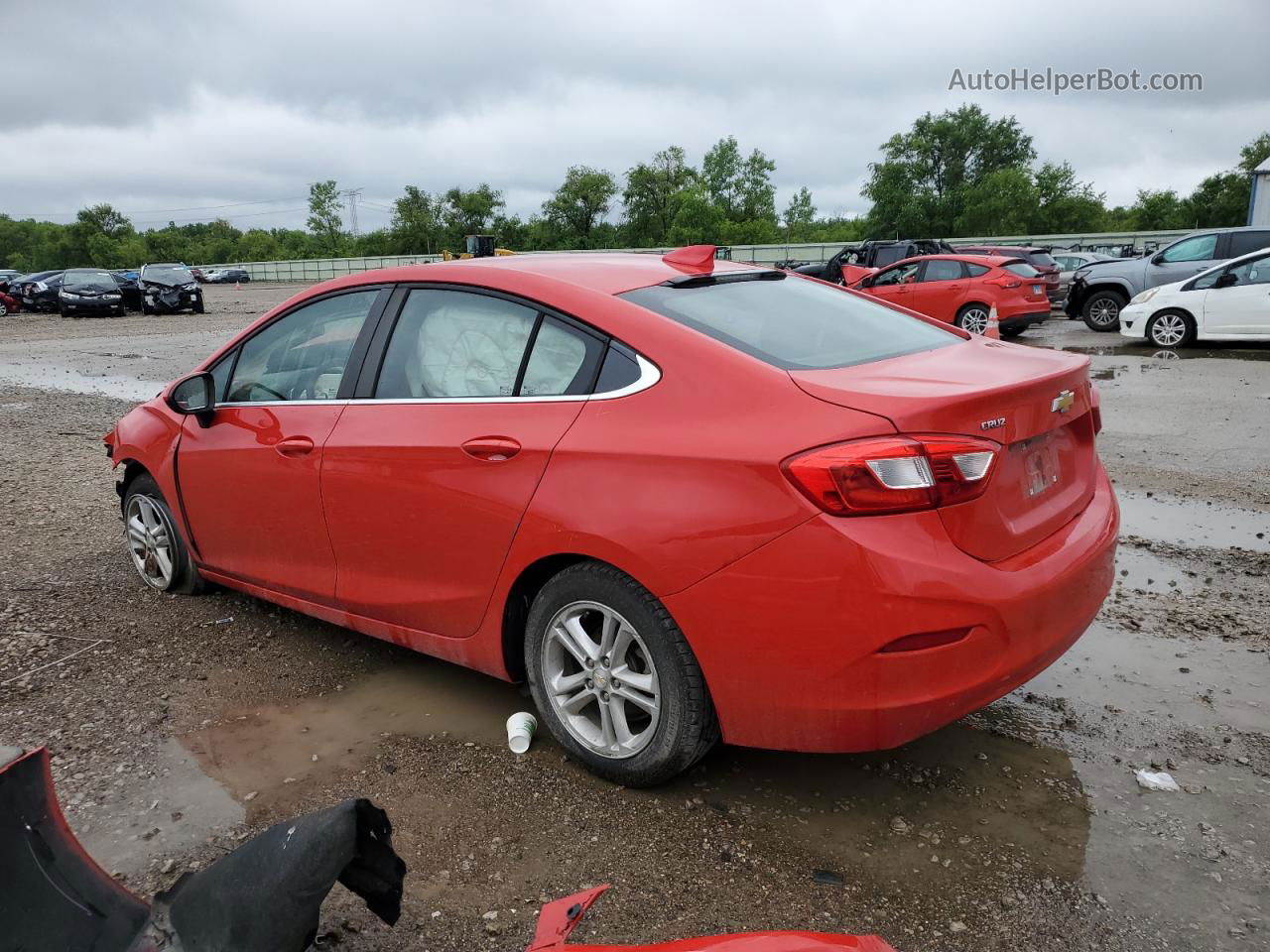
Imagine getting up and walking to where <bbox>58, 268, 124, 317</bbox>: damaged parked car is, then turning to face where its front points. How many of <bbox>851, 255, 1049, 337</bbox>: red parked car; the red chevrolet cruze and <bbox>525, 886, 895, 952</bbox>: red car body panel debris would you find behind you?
0

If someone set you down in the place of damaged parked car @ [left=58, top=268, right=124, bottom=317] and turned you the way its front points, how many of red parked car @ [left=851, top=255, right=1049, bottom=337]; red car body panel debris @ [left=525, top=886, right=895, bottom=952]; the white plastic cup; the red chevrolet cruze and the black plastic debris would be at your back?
0

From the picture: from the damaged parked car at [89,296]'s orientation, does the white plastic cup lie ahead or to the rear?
ahead

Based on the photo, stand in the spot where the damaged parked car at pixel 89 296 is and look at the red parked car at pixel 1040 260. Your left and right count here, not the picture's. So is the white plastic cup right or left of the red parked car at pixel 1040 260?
right

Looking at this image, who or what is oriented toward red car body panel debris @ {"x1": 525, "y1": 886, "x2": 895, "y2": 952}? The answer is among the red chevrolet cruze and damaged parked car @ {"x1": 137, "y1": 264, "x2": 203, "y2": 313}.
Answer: the damaged parked car

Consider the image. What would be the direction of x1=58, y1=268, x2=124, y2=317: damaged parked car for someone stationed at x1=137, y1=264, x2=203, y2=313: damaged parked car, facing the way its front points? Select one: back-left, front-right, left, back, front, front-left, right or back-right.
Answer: right

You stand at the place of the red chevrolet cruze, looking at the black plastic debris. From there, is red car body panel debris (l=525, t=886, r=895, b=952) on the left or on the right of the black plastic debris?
left

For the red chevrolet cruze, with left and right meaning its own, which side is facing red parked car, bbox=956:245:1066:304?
right

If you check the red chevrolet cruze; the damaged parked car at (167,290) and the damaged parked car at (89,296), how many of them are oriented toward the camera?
2

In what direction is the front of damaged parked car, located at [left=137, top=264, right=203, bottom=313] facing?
toward the camera

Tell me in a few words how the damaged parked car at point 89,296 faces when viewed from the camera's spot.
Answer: facing the viewer

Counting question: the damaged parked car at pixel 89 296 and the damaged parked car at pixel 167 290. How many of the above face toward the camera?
2

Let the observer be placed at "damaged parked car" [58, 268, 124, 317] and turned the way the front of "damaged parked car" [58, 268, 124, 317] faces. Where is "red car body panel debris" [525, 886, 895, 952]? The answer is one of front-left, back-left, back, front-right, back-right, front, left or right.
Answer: front

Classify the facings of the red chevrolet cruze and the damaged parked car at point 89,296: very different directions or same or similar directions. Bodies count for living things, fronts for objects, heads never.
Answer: very different directions

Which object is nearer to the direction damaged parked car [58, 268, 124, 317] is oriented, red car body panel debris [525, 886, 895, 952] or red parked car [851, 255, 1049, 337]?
the red car body panel debris

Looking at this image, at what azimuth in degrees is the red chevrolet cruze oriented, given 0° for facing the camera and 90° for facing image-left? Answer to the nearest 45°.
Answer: approximately 135°

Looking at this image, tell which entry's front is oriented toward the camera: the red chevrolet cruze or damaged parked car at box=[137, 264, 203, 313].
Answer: the damaged parked car

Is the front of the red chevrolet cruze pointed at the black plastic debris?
no

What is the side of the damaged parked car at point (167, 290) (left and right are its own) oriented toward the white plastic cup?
front

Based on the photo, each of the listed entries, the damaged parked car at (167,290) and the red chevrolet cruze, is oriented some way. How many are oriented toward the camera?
1
